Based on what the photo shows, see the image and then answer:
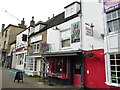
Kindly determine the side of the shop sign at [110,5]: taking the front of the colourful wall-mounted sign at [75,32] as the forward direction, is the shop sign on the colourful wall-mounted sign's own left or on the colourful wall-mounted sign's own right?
on the colourful wall-mounted sign's own left
